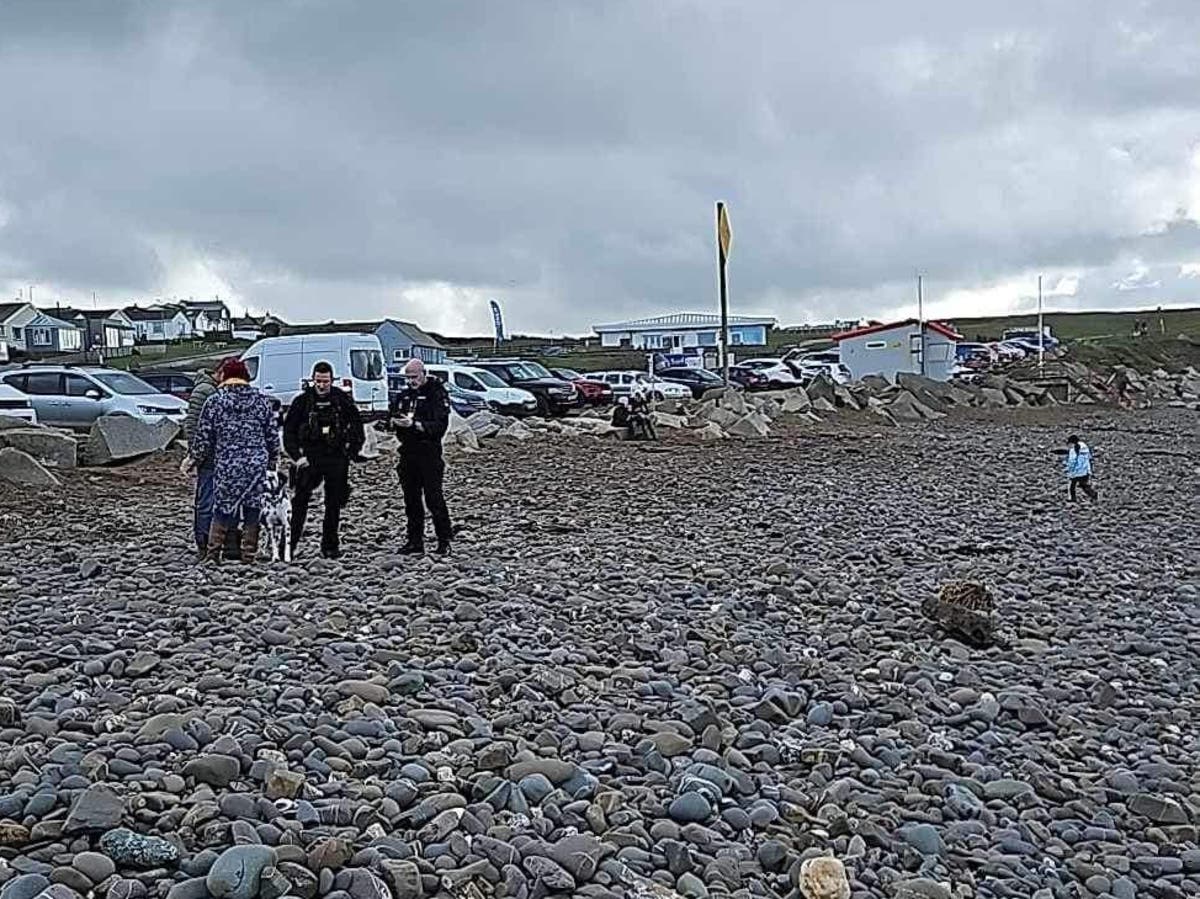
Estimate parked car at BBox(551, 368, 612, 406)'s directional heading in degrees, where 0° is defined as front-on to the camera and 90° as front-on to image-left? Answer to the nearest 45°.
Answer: approximately 315°

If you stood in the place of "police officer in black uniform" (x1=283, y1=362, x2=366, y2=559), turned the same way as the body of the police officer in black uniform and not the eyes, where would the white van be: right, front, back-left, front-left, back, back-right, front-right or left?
back

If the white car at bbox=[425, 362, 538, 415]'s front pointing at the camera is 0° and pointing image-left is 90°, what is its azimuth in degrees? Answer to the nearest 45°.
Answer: approximately 315°

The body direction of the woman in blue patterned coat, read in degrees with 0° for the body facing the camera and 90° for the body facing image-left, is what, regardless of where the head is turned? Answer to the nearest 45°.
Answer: approximately 180°

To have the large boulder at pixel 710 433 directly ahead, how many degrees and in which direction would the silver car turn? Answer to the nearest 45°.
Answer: approximately 45° to its left

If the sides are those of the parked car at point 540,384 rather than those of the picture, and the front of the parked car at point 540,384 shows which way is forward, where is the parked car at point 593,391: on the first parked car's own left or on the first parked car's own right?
on the first parked car's own left

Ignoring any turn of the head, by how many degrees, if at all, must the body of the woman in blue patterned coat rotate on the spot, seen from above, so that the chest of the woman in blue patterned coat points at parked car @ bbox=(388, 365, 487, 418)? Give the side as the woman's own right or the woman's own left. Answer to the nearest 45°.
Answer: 0° — they already face it

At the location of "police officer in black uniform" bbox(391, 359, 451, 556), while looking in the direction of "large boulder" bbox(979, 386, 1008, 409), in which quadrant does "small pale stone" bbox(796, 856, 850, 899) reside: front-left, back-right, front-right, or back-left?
back-right

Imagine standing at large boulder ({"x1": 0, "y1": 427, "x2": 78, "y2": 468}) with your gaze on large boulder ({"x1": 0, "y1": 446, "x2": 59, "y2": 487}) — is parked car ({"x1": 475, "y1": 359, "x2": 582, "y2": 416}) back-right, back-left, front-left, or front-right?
back-left

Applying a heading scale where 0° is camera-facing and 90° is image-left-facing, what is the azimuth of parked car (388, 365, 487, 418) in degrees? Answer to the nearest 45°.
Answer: approximately 315°

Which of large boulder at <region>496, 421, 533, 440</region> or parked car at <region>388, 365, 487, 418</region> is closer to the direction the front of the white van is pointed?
the parked car
